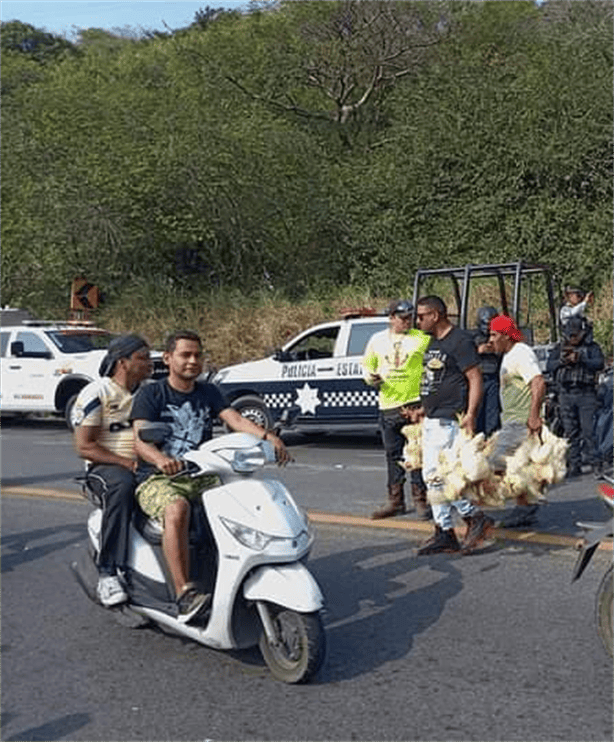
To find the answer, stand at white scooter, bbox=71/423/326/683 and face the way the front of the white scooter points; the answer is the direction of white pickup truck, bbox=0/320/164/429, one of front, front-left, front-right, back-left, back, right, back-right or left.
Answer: back-left

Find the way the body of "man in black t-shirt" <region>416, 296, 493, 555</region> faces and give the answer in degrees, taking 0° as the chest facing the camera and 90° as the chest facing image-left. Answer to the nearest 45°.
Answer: approximately 45°

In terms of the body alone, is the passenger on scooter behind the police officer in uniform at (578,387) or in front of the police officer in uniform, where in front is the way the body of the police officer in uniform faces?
in front

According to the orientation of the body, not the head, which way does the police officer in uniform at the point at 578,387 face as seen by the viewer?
toward the camera

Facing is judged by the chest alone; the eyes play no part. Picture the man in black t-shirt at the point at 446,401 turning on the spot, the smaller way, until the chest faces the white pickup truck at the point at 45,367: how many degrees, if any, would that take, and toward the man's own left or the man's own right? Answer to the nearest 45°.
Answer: approximately 90° to the man's own right

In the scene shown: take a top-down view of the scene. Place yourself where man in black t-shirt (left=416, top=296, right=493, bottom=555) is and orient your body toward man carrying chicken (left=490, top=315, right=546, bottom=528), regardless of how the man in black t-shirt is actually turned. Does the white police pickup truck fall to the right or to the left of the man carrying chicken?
left

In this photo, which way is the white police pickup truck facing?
to the viewer's left

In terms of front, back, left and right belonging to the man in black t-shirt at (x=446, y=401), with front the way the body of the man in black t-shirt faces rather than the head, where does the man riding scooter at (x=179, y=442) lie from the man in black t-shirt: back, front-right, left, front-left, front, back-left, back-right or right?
front

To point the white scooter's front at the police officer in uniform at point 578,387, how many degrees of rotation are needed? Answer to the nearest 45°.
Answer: approximately 90° to its left
